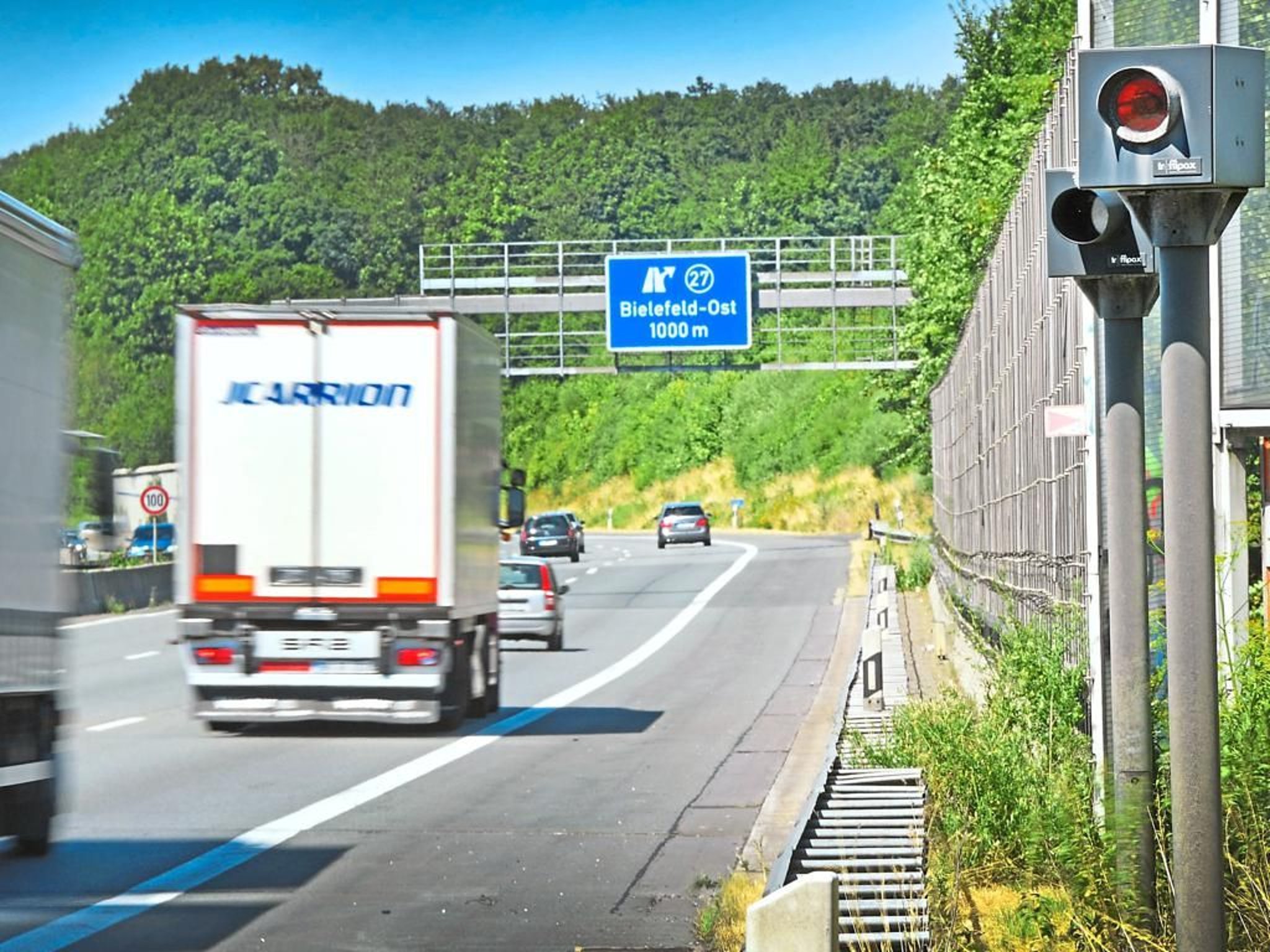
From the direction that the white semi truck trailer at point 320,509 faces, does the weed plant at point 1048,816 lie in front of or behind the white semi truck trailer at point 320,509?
behind

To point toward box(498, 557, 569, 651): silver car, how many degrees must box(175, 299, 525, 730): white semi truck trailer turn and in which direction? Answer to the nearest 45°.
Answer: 0° — it already faces it

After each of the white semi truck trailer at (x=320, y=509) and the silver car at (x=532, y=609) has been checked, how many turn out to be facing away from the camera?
2

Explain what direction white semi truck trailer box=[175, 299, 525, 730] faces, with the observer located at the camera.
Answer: facing away from the viewer

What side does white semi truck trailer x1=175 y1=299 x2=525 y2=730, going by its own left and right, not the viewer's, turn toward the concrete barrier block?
back

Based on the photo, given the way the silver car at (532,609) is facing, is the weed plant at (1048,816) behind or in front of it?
behind

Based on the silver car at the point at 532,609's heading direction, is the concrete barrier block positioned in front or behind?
behind

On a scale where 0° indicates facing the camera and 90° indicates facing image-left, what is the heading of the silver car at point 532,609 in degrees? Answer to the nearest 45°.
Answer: approximately 180°

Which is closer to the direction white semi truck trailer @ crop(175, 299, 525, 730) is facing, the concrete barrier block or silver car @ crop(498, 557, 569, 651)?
the silver car

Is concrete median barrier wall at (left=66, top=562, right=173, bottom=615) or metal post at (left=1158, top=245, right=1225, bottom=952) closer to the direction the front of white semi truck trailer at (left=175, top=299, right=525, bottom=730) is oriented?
the concrete median barrier wall

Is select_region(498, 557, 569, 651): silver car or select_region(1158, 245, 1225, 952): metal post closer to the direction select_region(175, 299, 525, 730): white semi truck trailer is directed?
the silver car
